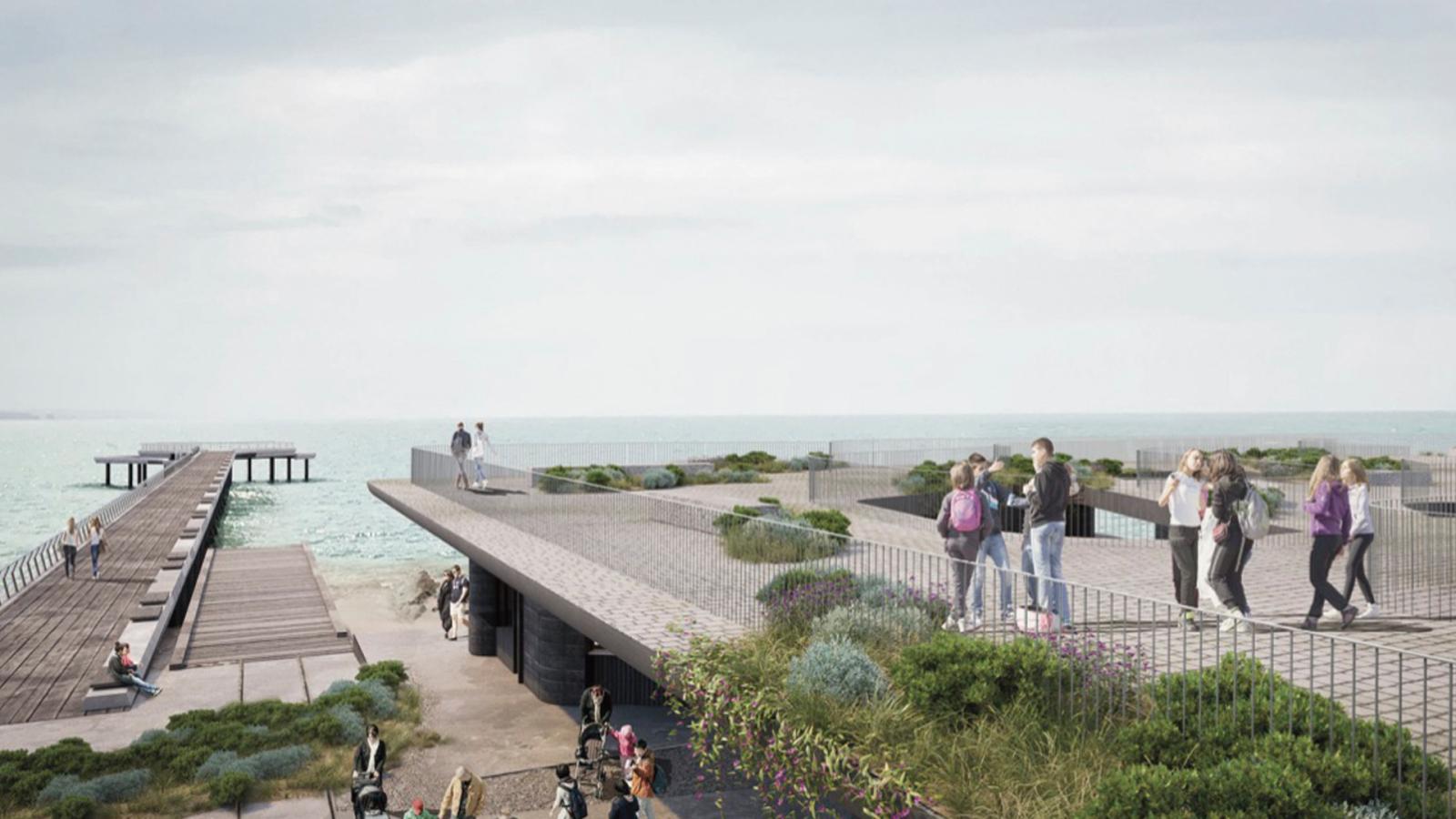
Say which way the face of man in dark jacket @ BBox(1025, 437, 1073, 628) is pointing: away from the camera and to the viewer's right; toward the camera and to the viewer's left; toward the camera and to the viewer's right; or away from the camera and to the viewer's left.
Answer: toward the camera and to the viewer's left

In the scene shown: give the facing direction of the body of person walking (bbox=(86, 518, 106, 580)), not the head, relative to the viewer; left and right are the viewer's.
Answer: facing away from the viewer

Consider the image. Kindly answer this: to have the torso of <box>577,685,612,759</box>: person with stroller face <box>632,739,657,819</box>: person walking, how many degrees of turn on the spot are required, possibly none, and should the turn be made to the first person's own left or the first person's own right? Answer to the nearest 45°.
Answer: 0° — they already face them

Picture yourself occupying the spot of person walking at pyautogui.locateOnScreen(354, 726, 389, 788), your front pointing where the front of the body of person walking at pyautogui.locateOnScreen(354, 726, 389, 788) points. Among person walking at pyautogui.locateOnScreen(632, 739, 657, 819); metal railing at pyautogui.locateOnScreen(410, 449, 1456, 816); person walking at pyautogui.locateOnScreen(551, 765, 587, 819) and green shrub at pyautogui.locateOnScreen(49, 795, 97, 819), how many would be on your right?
1

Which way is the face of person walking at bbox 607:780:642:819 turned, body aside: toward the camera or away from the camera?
away from the camera

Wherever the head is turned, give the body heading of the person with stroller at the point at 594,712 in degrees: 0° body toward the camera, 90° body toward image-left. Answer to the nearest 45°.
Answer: approximately 0°

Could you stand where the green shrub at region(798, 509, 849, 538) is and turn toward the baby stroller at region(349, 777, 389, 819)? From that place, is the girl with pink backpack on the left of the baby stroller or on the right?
left

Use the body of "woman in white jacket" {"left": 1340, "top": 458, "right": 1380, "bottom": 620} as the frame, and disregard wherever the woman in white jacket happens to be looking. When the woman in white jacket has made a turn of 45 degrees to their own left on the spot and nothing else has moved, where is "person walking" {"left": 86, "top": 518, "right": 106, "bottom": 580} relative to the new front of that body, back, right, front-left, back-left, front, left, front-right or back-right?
front-right

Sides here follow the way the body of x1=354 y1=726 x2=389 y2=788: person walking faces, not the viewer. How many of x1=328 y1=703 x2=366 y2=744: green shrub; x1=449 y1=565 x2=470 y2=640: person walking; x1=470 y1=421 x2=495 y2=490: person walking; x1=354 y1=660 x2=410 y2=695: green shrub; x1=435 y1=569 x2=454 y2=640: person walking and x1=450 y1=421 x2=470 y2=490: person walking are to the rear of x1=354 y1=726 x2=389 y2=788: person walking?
6

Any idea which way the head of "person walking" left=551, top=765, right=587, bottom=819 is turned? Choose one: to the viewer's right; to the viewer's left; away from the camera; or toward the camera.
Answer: away from the camera

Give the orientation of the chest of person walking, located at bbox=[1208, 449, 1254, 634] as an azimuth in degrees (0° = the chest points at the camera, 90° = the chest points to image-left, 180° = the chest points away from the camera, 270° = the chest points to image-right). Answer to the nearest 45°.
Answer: approximately 90°

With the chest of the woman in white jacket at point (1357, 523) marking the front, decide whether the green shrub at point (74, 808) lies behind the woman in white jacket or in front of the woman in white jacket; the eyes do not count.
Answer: in front
